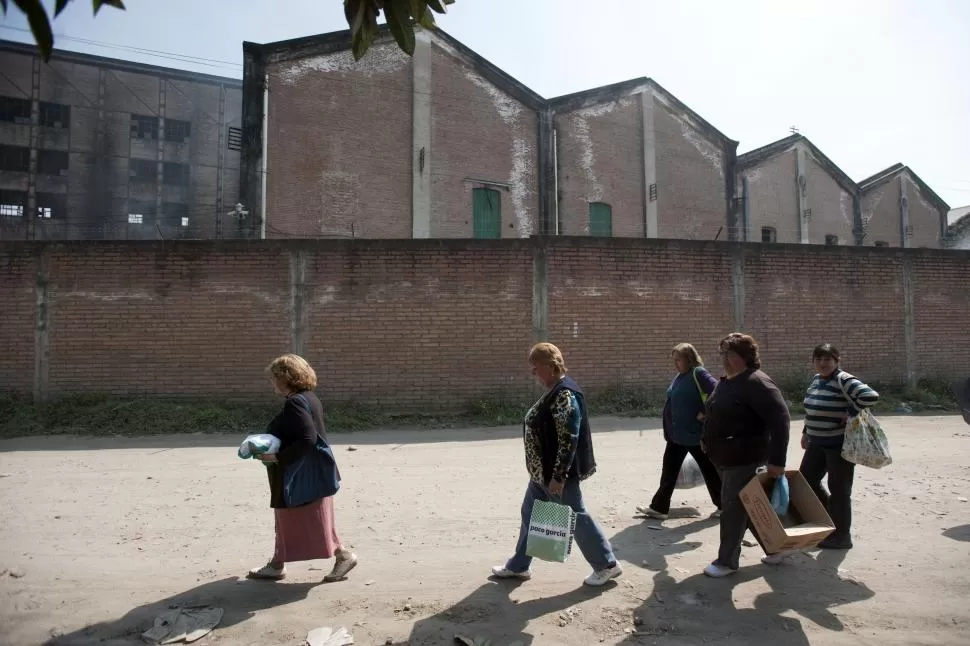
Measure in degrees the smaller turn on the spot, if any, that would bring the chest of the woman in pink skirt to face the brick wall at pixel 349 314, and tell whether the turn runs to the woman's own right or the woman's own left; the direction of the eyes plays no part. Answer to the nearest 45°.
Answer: approximately 90° to the woman's own right

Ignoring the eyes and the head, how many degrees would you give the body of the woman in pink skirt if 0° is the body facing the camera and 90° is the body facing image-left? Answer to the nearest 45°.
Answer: approximately 90°
